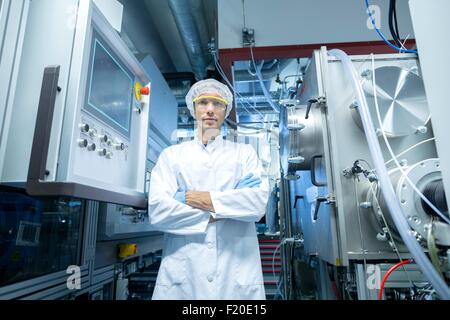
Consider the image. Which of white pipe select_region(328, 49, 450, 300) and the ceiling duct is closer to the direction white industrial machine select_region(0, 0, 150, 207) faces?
the white pipe

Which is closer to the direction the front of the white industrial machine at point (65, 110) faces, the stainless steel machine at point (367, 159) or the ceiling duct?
the stainless steel machine

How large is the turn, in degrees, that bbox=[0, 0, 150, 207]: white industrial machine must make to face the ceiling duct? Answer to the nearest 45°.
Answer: approximately 90° to its left

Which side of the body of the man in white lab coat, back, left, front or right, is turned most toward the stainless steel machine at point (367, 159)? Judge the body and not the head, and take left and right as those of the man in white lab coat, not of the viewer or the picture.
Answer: left

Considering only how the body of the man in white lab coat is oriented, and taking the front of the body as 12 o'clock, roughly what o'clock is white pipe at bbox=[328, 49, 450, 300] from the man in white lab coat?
The white pipe is roughly at 10 o'clock from the man in white lab coat.

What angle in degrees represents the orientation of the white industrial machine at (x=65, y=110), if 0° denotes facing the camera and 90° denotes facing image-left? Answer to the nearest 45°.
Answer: approximately 315°

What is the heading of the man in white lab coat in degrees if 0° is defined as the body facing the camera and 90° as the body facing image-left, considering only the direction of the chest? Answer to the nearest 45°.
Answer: approximately 0°
